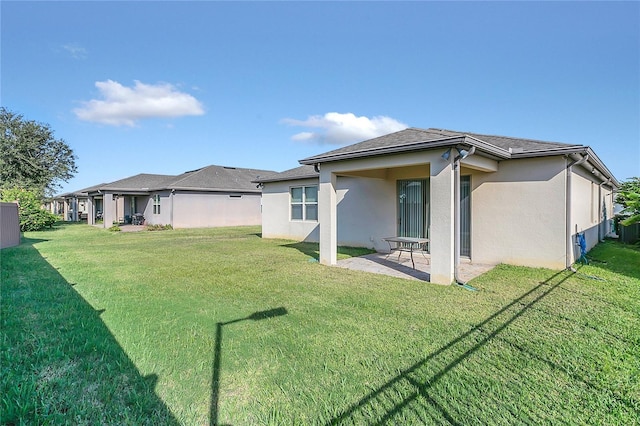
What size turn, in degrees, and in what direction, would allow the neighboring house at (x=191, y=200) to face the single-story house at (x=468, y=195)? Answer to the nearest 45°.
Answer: approximately 135° to its right

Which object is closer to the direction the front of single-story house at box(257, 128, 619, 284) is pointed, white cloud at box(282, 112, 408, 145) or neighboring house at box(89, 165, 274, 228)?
the white cloud

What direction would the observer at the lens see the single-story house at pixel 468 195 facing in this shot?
facing away from the viewer and to the right of the viewer

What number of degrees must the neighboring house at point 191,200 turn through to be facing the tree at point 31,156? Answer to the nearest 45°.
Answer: approximately 90° to its left

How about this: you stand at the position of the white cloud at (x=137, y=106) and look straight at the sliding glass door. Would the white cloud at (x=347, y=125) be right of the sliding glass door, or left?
left

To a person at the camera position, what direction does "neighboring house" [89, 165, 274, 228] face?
facing away from the viewer and to the right of the viewer
